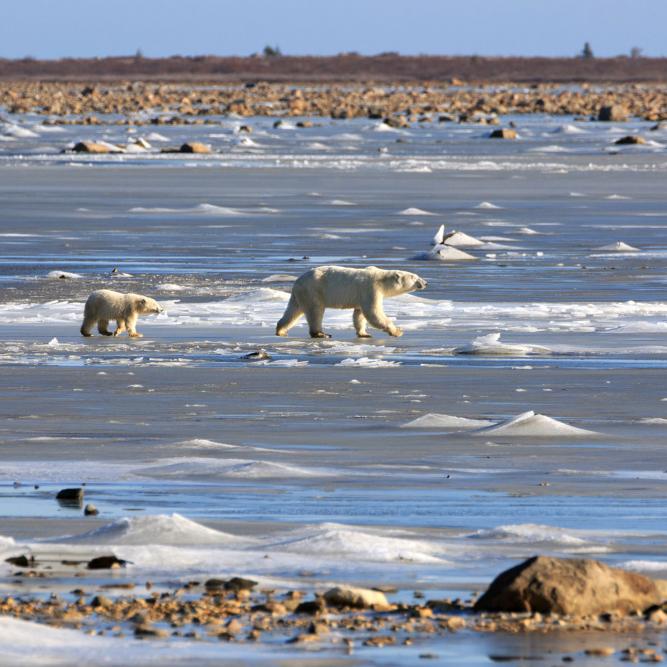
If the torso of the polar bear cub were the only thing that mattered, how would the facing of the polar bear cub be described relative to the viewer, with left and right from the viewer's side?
facing to the right of the viewer

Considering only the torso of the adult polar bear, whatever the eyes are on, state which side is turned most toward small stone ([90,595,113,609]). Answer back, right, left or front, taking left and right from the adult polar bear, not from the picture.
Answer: right

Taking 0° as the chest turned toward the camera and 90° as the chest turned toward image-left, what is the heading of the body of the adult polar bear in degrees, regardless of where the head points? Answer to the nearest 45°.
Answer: approximately 270°

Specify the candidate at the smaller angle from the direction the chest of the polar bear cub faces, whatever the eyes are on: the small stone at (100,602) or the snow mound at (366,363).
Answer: the snow mound

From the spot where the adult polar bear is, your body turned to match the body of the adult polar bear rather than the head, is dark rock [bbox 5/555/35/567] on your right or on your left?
on your right

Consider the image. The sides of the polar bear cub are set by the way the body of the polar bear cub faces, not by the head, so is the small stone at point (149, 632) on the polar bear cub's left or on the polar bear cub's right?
on the polar bear cub's right

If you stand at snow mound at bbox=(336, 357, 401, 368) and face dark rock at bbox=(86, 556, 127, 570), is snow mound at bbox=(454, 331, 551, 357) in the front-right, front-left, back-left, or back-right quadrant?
back-left

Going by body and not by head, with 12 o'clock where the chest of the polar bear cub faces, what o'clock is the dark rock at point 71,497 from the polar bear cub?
The dark rock is roughly at 3 o'clock from the polar bear cub.

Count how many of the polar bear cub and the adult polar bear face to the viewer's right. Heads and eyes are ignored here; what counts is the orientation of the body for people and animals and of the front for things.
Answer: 2

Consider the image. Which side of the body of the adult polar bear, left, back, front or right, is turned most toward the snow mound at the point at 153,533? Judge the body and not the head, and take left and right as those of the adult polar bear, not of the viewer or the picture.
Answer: right

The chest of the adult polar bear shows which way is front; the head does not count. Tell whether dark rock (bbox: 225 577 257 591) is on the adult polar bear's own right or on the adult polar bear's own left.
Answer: on the adult polar bear's own right
